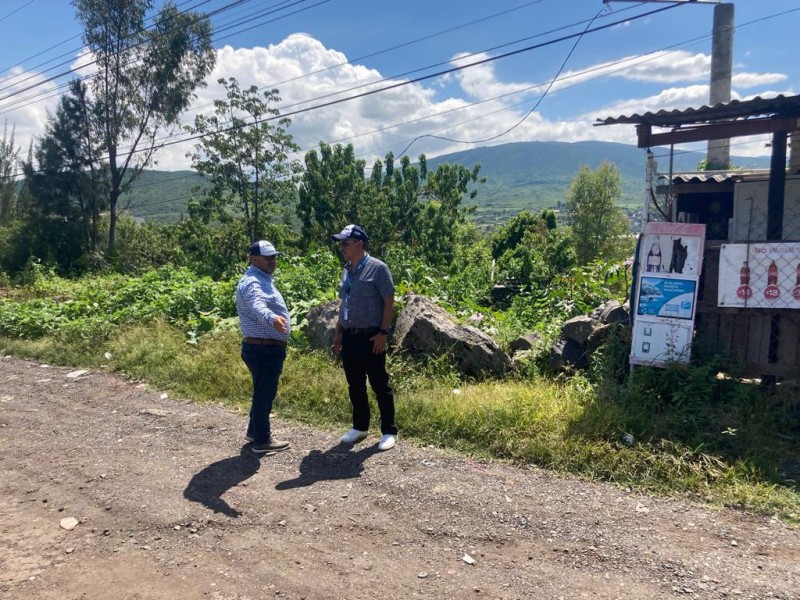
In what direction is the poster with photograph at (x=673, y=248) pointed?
toward the camera

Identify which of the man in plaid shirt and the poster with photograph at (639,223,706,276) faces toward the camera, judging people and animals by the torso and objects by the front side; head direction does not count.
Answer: the poster with photograph

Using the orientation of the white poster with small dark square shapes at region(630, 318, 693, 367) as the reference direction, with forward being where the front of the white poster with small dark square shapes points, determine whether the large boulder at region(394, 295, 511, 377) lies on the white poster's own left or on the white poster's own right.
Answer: on the white poster's own right

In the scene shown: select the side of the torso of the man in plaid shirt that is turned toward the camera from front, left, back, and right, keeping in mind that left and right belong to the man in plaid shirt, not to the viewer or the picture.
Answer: right

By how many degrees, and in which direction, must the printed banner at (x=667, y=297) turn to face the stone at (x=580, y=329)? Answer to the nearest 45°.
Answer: approximately 135° to its right

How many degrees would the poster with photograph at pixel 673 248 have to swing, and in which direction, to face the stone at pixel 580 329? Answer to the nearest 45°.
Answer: approximately 135° to its right

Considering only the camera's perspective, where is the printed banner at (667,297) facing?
facing the viewer

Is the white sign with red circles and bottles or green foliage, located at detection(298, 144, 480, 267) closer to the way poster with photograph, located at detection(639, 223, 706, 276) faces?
the white sign with red circles and bottles
